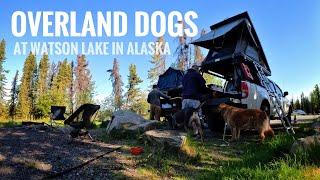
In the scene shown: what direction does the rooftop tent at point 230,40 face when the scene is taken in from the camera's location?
facing the viewer and to the left of the viewer

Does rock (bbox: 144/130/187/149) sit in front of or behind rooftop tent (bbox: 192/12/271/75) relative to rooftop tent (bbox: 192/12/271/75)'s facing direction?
in front

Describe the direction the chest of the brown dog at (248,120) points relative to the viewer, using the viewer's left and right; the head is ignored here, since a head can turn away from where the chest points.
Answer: facing to the left of the viewer

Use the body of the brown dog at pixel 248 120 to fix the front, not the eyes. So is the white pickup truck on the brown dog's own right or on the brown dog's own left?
on the brown dog's own right

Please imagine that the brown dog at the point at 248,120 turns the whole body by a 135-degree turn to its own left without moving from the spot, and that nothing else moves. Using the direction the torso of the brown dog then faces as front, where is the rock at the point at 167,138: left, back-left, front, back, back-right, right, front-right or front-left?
right

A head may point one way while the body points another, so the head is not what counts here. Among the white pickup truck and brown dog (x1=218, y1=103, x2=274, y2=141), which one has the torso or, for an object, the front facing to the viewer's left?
the brown dog

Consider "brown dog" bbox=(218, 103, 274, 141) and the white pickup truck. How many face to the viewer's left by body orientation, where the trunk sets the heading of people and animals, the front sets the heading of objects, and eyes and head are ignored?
1

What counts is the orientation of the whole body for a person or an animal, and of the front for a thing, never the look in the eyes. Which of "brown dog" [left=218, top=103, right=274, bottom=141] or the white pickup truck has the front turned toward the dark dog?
the brown dog

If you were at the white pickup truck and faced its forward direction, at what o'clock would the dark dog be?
The dark dog is roughly at 6 o'clock from the white pickup truck.

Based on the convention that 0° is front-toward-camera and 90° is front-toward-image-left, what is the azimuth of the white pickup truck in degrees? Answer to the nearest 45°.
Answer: approximately 225°
